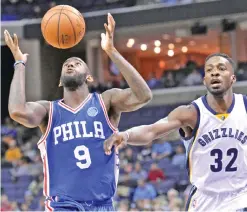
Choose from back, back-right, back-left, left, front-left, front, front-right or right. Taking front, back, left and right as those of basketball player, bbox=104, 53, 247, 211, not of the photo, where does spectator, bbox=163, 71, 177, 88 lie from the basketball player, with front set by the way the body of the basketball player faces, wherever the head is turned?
back

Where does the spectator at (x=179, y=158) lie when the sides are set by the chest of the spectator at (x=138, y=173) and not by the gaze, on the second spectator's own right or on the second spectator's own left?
on the second spectator's own left

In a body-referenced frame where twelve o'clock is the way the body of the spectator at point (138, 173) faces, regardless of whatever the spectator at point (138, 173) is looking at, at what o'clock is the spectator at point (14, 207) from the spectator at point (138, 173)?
the spectator at point (14, 207) is roughly at 3 o'clock from the spectator at point (138, 173).

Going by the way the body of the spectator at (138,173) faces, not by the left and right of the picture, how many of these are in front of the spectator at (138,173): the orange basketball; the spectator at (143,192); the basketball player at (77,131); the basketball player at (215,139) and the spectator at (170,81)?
4

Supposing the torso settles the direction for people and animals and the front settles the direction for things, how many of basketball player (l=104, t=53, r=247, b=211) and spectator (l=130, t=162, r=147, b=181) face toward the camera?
2

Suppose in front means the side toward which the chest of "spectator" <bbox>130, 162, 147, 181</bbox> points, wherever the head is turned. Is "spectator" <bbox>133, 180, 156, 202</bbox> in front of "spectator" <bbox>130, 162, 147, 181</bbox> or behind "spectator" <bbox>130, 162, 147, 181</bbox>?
in front

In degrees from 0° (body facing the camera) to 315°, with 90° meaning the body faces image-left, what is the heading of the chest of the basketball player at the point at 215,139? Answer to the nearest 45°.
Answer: approximately 0°

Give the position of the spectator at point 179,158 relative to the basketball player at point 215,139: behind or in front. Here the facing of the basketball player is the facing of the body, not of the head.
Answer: behind
